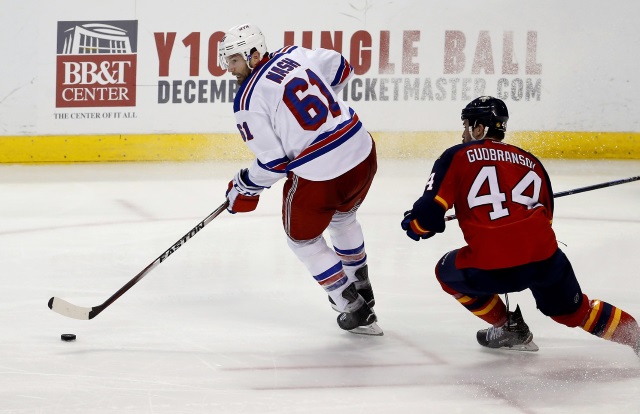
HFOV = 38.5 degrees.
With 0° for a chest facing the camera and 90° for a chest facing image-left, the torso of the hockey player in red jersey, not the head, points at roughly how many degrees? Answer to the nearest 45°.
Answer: approximately 135°

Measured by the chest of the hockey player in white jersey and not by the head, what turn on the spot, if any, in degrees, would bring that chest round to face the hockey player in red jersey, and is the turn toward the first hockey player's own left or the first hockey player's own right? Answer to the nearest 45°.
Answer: approximately 180°

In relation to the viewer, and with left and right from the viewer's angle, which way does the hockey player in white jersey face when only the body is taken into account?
facing away from the viewer and to the left of the viewer

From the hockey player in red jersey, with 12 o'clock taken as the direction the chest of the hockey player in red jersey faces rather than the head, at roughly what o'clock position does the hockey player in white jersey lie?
The hockey player in white jersey is roughly at 11 o'clock from the hockey player in red jersey.
